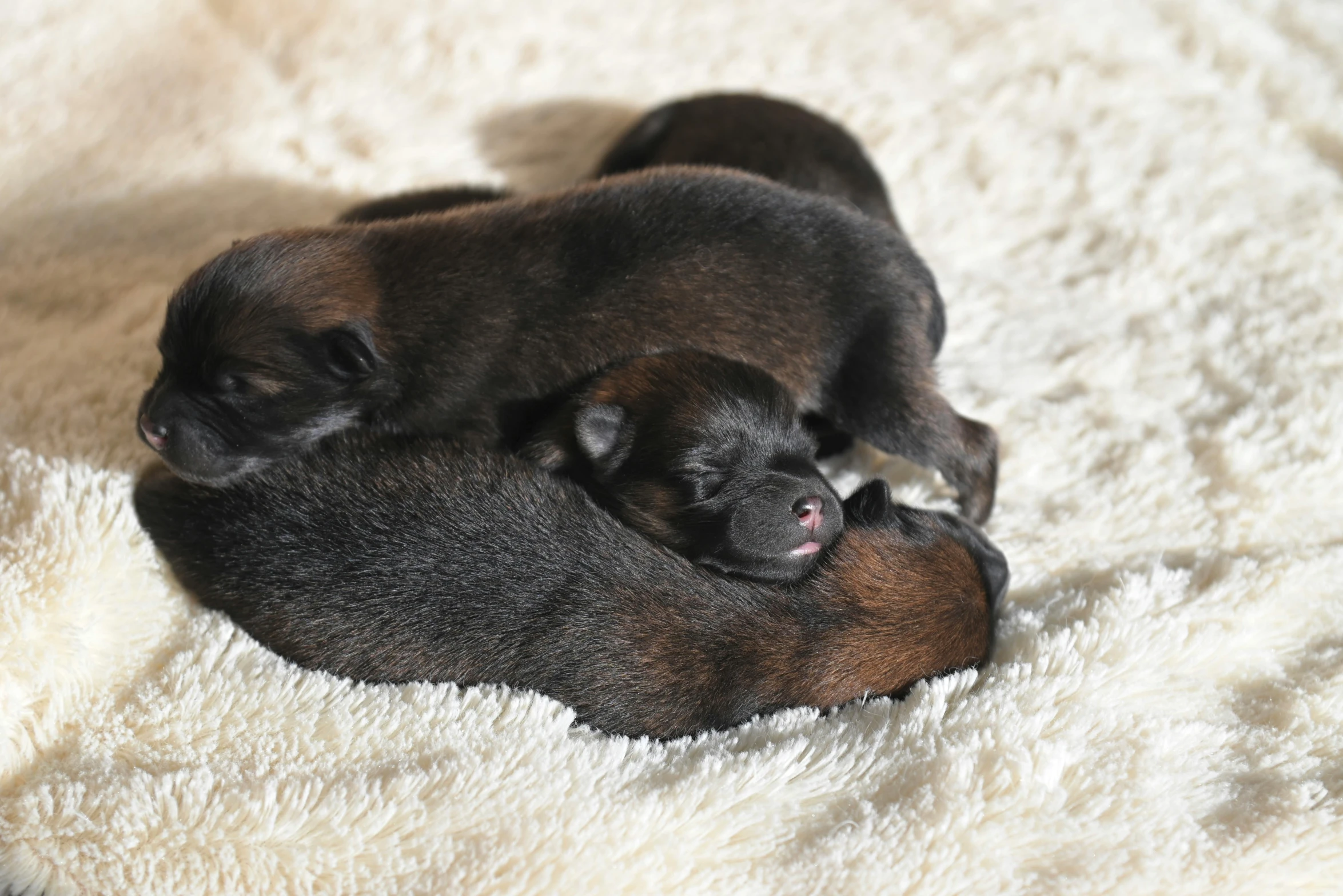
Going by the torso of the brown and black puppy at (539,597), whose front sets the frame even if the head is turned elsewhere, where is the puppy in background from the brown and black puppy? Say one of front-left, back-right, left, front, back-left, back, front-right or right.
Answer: left

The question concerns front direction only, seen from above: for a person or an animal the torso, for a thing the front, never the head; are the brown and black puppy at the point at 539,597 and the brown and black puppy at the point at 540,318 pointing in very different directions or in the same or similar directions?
very different directions

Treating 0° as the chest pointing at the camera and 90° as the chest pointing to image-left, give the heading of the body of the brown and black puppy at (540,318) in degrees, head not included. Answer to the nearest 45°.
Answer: approximately 90°

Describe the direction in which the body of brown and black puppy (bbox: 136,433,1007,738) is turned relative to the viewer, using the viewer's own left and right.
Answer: facing to the right of the viewer

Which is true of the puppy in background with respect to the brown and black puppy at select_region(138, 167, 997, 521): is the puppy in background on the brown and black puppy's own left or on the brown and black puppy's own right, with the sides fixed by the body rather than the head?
on the brown and black puppy's own right

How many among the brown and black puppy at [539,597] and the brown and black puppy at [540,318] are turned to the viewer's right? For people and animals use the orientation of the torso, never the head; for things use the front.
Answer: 1
